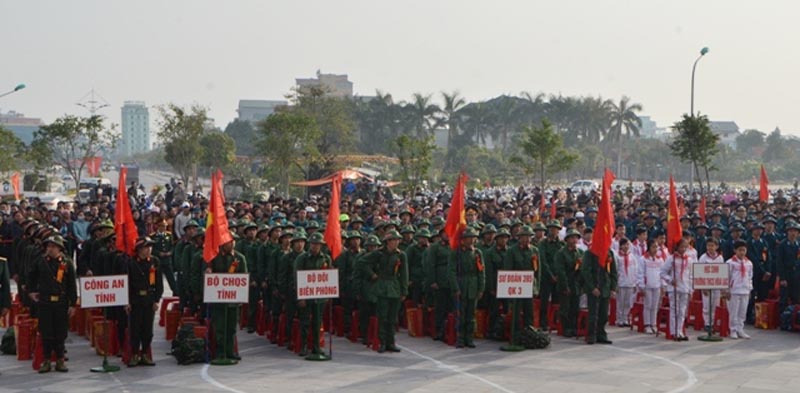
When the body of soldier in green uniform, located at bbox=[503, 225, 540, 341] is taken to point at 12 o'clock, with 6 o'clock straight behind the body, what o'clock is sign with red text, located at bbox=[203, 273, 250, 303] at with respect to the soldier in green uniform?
The sign with red text is roughly at 2 o'clock from the soldier in green uniform.

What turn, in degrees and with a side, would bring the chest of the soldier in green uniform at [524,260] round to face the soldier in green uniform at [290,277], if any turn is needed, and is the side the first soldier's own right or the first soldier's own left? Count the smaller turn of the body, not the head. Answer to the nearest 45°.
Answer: approximately 90° to the first soldier's own right

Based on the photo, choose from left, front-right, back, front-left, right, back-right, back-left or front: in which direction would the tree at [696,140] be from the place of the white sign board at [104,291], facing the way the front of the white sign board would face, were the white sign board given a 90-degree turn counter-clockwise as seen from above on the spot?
front-left

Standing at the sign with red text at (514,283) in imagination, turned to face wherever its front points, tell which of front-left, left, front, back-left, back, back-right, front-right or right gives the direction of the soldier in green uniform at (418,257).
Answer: back-right

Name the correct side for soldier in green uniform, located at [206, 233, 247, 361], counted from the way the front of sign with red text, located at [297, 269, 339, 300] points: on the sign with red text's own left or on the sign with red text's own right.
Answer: on the sign with red text's own right

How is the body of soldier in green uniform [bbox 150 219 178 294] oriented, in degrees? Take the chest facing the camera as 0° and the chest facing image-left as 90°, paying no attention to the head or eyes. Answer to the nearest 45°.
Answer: approximately 0°

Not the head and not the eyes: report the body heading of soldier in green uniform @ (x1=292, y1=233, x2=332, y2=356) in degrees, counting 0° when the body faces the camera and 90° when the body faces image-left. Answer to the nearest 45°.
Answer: approximately 0°

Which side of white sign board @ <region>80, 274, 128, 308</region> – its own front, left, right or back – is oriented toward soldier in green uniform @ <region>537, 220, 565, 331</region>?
left

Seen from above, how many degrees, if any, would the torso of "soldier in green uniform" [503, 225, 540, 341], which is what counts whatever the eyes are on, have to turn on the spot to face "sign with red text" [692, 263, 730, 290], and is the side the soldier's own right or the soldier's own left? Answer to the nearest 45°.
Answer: approximately 90° to the soldier's own left
